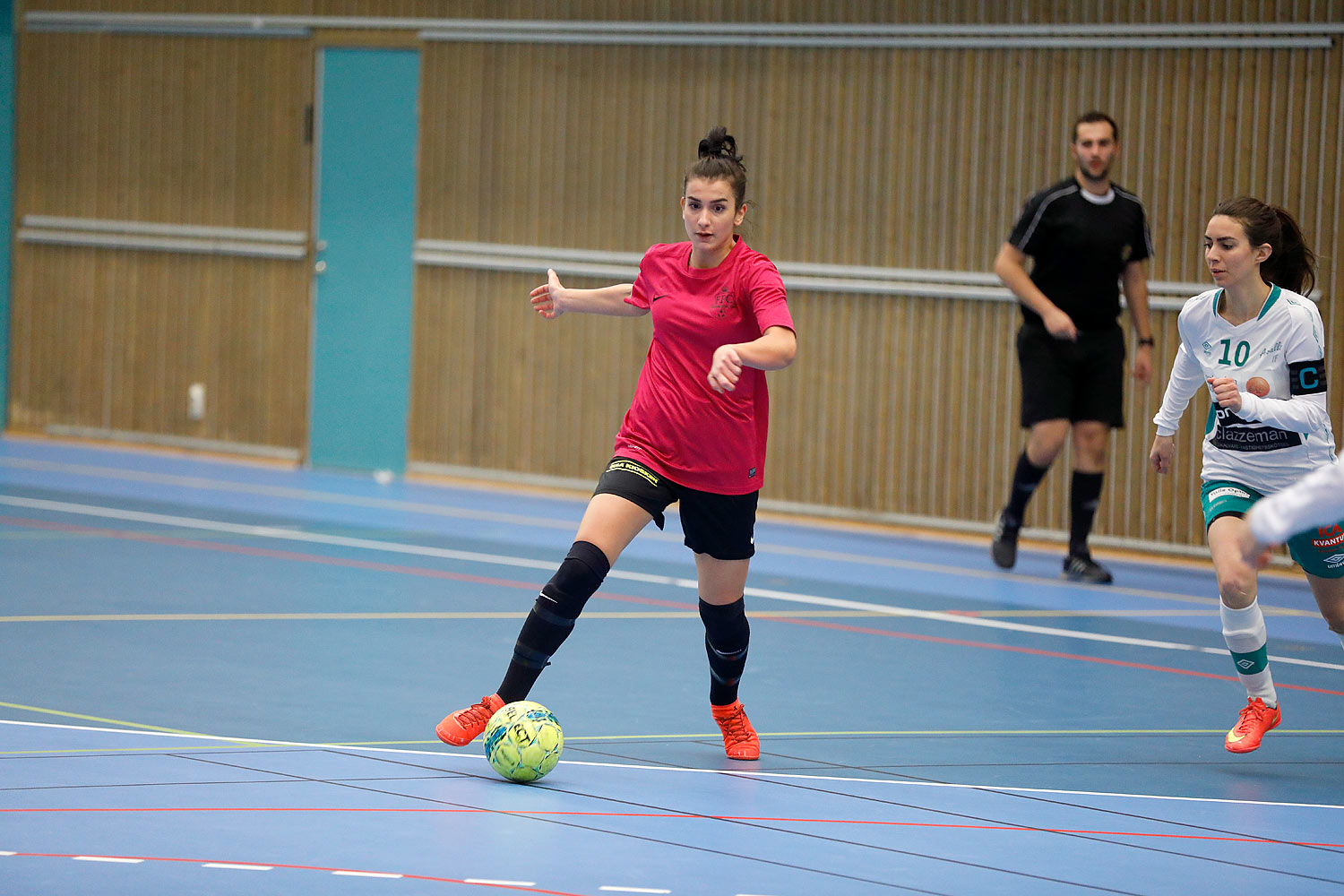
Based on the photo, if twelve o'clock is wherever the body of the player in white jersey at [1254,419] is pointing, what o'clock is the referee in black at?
The referee in black is roughly at 4 o'clock from the player in white jersey.

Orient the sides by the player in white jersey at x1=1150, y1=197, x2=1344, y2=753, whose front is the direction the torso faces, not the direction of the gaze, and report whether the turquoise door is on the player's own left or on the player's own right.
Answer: on the player's own right

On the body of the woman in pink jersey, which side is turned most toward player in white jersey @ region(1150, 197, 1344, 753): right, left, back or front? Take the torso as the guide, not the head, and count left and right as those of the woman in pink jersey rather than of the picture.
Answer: left

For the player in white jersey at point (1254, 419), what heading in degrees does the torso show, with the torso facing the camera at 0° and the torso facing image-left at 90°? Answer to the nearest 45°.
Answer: approximately 45°

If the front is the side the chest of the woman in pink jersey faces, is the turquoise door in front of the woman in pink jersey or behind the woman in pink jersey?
behind

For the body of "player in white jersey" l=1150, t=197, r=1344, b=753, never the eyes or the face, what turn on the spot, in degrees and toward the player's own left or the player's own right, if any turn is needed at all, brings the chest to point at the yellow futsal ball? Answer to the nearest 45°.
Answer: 0° — they already face it

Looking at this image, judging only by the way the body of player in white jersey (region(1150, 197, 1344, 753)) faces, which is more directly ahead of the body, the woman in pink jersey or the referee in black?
the woman in pink jersey

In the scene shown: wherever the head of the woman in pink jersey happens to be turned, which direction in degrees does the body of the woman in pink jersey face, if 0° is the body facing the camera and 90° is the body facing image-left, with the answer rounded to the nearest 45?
approximately 0°
